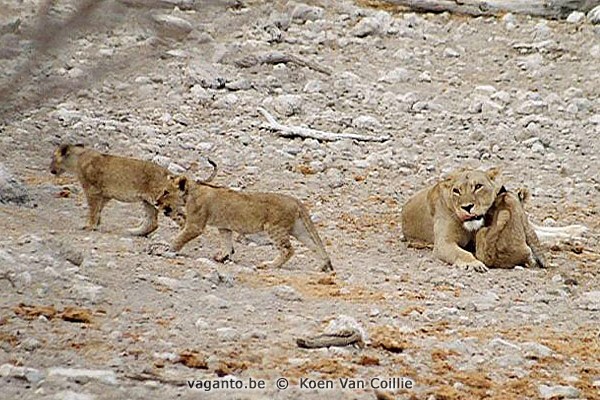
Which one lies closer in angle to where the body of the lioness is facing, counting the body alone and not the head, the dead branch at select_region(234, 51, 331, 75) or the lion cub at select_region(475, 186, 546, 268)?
the lion cub

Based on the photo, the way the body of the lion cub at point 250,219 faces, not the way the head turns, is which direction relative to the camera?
to the viewer's left

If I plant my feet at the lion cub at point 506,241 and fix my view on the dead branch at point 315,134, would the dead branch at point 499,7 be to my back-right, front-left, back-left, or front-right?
front-right

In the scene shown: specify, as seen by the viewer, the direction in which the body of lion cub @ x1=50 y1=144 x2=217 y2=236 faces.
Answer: to the viewer's left

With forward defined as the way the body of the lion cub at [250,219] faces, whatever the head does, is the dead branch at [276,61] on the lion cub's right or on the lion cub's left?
on the lion cub's right

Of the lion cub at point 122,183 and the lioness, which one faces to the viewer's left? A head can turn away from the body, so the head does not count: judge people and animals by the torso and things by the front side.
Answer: the lion cub

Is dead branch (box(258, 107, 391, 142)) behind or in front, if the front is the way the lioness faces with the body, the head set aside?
behind

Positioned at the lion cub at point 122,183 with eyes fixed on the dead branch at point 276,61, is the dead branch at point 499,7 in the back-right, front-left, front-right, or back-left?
front-right

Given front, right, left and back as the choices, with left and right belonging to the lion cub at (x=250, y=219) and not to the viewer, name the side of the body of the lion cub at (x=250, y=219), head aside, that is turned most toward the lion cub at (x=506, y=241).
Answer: back

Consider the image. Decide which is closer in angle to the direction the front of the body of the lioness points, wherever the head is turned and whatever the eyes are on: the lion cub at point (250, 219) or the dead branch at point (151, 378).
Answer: the dead branch

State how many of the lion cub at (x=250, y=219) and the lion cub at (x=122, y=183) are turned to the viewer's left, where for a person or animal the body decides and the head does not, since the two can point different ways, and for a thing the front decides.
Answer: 2

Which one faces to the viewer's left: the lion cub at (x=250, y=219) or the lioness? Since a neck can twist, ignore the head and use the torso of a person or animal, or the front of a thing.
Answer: the lion cub

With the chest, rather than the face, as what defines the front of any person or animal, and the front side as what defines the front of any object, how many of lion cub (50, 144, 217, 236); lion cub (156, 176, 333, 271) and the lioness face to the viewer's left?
2

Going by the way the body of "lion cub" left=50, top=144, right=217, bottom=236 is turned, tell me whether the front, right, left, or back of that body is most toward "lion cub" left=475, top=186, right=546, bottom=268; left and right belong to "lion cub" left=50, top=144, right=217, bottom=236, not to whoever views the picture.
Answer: back

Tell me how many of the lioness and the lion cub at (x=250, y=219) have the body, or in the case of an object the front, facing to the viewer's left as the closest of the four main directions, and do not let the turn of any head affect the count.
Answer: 1

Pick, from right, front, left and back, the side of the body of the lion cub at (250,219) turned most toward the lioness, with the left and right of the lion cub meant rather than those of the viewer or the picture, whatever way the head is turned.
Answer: back
